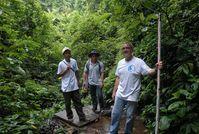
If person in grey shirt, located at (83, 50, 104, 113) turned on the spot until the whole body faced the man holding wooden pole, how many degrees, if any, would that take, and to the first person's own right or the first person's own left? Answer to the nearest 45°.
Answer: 0° — they already face them

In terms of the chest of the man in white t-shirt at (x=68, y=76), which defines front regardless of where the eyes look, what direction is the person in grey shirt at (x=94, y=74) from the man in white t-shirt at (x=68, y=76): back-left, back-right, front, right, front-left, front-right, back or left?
back-left

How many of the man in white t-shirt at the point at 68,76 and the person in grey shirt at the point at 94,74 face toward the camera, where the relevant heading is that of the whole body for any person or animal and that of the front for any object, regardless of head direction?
2

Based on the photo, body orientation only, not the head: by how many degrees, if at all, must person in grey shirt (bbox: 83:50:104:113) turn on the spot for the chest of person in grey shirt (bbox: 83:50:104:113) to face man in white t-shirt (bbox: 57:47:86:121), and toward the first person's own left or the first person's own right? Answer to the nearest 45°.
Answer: approximately 45° to the first person's own right
